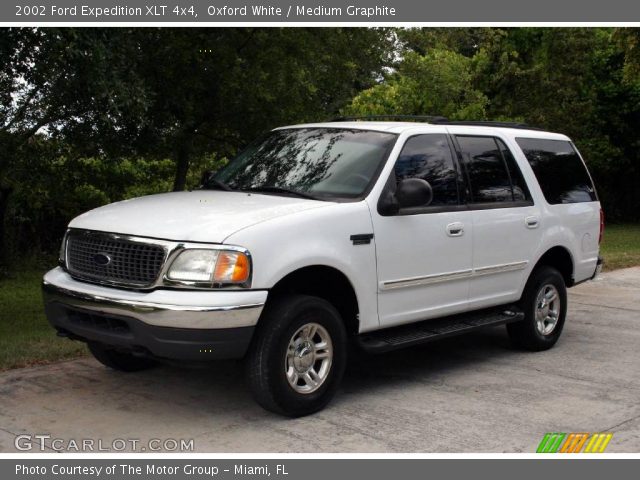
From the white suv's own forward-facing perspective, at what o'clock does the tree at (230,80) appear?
The tree is roughly at 4 o'clock from the white suv.

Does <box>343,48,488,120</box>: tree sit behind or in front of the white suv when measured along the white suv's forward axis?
behind

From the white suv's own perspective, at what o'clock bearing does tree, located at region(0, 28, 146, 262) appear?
The tree is roughly at 3 o'clock from the white suv.

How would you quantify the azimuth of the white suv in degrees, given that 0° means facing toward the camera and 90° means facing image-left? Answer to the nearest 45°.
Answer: approximately 45°
